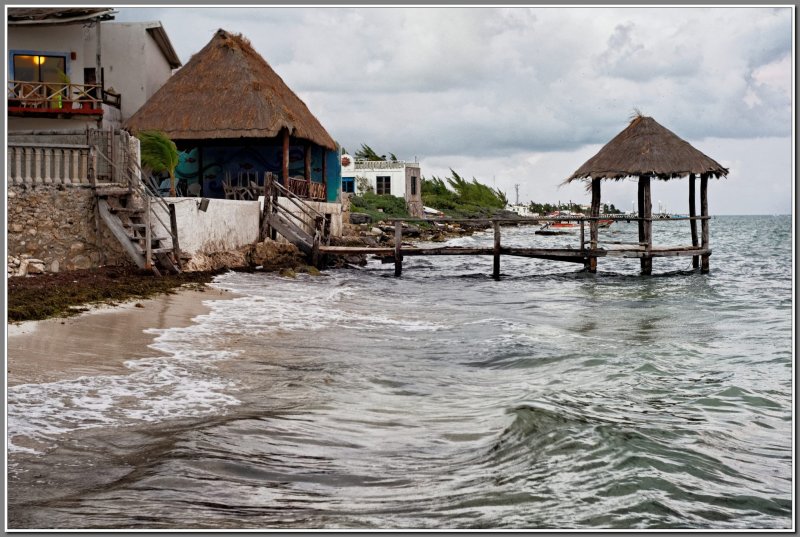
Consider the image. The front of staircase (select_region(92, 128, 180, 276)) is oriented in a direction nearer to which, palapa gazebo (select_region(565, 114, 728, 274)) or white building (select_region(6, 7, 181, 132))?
the palapa gazebo

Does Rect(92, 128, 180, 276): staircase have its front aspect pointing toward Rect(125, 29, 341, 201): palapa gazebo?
no

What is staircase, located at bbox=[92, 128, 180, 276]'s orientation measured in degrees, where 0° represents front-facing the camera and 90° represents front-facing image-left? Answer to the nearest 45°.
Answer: approximately 315°

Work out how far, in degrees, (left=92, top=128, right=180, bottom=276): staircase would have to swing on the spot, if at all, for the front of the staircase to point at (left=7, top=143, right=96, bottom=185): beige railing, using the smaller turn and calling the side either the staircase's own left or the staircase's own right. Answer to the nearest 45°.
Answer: approximately 135° to the staircase's own right

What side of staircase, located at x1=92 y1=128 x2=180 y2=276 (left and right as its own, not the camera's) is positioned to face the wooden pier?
left

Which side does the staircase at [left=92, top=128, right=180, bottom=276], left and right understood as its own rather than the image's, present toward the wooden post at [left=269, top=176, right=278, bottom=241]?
left

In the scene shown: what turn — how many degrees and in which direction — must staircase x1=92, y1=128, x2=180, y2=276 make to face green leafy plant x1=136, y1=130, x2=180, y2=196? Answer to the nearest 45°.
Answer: approximately 135° to its left

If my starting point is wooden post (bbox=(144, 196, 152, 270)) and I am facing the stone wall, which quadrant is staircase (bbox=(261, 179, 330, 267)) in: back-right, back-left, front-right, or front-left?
back-right
